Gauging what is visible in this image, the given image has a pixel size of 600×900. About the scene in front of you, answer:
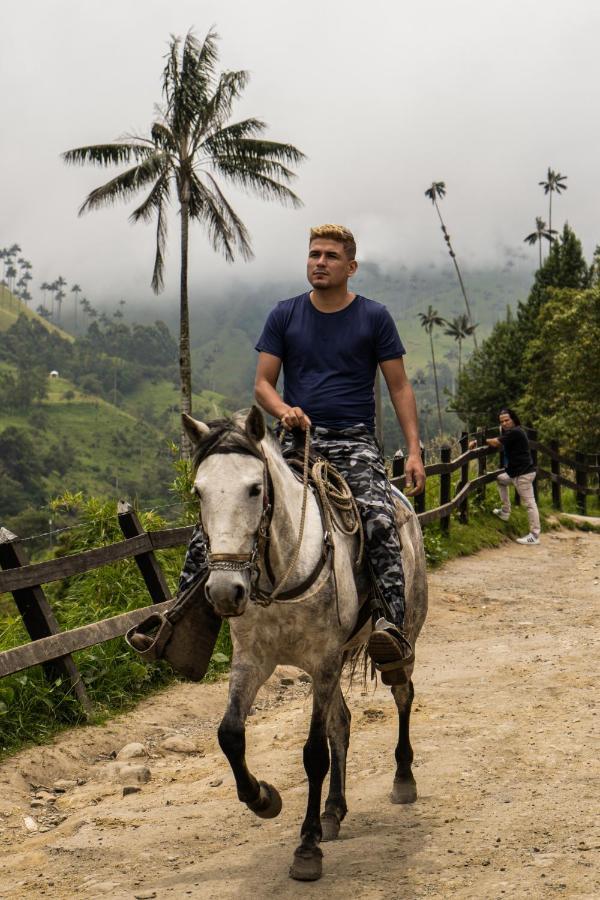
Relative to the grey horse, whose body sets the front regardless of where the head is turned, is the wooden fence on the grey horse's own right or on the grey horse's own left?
on the grey horse's own right

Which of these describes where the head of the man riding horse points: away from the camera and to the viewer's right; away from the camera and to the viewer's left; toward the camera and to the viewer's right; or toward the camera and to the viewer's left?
toward the camera and to the viewer's left

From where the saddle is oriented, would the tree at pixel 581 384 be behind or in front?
behind

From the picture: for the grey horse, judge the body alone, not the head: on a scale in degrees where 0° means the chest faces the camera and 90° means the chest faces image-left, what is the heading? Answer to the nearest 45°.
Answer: approximately 45°

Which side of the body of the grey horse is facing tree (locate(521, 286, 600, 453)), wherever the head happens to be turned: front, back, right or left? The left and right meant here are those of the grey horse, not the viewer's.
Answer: back

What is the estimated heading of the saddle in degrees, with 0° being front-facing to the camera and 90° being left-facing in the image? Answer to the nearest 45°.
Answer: approximately 45°
